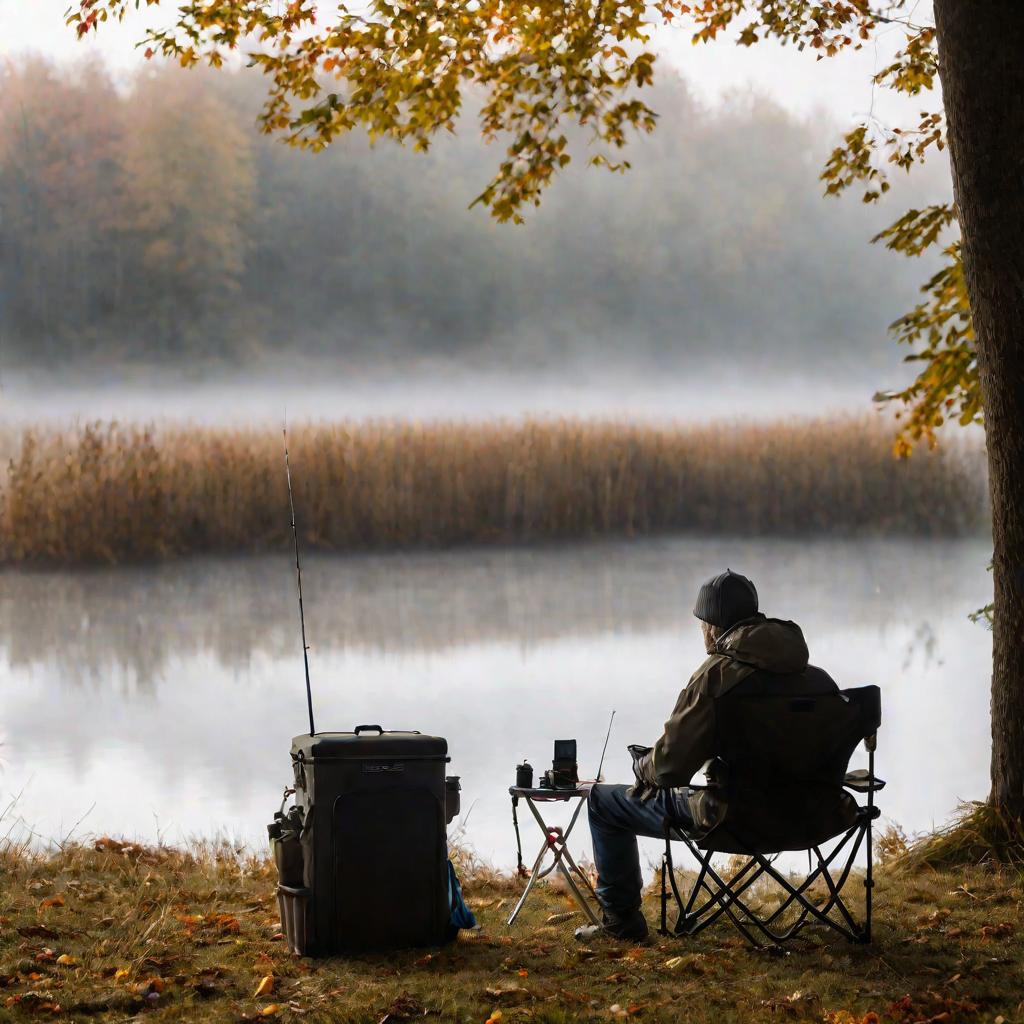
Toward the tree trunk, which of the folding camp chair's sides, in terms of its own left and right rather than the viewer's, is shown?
right

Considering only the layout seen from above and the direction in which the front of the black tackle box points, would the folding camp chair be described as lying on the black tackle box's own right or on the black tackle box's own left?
on the black tackle box's own left

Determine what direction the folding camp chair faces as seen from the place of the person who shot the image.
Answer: facing away from the viewer and to the left of the viewer

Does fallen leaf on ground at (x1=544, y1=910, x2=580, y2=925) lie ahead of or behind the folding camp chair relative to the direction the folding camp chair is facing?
ahead

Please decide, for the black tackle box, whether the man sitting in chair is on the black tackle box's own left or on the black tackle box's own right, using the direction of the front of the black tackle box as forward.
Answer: on the black tackle box's own left

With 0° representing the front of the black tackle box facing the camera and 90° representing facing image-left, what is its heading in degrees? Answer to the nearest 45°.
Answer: approximately 0°

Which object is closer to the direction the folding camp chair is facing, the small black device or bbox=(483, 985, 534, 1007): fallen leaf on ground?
the small black device

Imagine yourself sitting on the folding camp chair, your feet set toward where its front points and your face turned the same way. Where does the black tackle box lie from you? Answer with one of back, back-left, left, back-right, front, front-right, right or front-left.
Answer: front-left

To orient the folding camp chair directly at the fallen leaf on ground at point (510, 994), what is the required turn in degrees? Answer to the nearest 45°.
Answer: approximately 90° to its left

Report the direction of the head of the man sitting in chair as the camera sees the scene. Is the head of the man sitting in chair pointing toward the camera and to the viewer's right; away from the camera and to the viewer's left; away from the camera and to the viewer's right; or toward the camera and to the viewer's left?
away from the camera and to the viewer's left

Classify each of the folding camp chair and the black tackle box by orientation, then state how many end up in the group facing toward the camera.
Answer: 1
